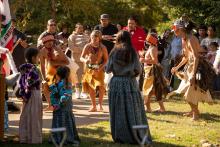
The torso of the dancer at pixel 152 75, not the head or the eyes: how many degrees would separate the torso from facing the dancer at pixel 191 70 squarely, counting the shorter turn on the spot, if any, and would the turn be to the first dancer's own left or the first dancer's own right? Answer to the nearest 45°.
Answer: approximately 135° to the first dancer's own left

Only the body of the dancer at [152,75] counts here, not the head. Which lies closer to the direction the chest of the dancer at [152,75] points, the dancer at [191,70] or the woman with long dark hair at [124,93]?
the woman with long dark hair

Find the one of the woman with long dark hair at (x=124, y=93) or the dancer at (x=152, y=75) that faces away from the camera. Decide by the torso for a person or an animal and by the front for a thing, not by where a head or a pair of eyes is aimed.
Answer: the woman with long dark hair

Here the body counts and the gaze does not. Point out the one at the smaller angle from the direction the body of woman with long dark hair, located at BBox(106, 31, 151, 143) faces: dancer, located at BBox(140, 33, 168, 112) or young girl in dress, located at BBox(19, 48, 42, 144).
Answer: the dancer

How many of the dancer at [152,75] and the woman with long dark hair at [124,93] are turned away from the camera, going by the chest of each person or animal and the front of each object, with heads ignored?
1

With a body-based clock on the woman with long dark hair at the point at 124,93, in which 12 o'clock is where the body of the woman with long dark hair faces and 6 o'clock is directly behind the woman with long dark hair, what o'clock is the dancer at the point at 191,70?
The dancer is roughly at 1 o'clock from the woman with long dark hair.

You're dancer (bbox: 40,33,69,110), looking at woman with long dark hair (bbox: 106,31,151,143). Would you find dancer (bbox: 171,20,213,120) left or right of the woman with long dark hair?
left

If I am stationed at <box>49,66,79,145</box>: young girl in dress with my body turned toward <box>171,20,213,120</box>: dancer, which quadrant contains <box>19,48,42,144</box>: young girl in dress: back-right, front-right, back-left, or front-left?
back-left

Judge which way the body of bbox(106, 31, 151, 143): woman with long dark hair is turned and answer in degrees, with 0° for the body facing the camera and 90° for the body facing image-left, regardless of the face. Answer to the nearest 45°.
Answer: approximately 180°

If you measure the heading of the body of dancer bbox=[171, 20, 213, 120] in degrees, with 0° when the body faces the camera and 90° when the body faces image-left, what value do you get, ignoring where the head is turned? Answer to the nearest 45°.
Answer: approximately 90°

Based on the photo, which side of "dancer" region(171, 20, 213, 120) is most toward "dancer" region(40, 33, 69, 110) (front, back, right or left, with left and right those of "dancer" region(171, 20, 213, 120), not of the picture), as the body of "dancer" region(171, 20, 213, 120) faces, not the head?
front
